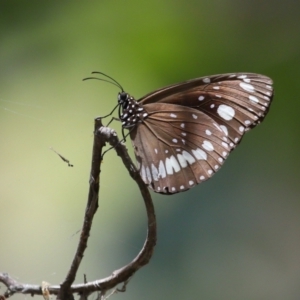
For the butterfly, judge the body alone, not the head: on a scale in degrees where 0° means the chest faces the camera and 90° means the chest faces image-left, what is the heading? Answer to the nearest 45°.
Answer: approximately 90°
